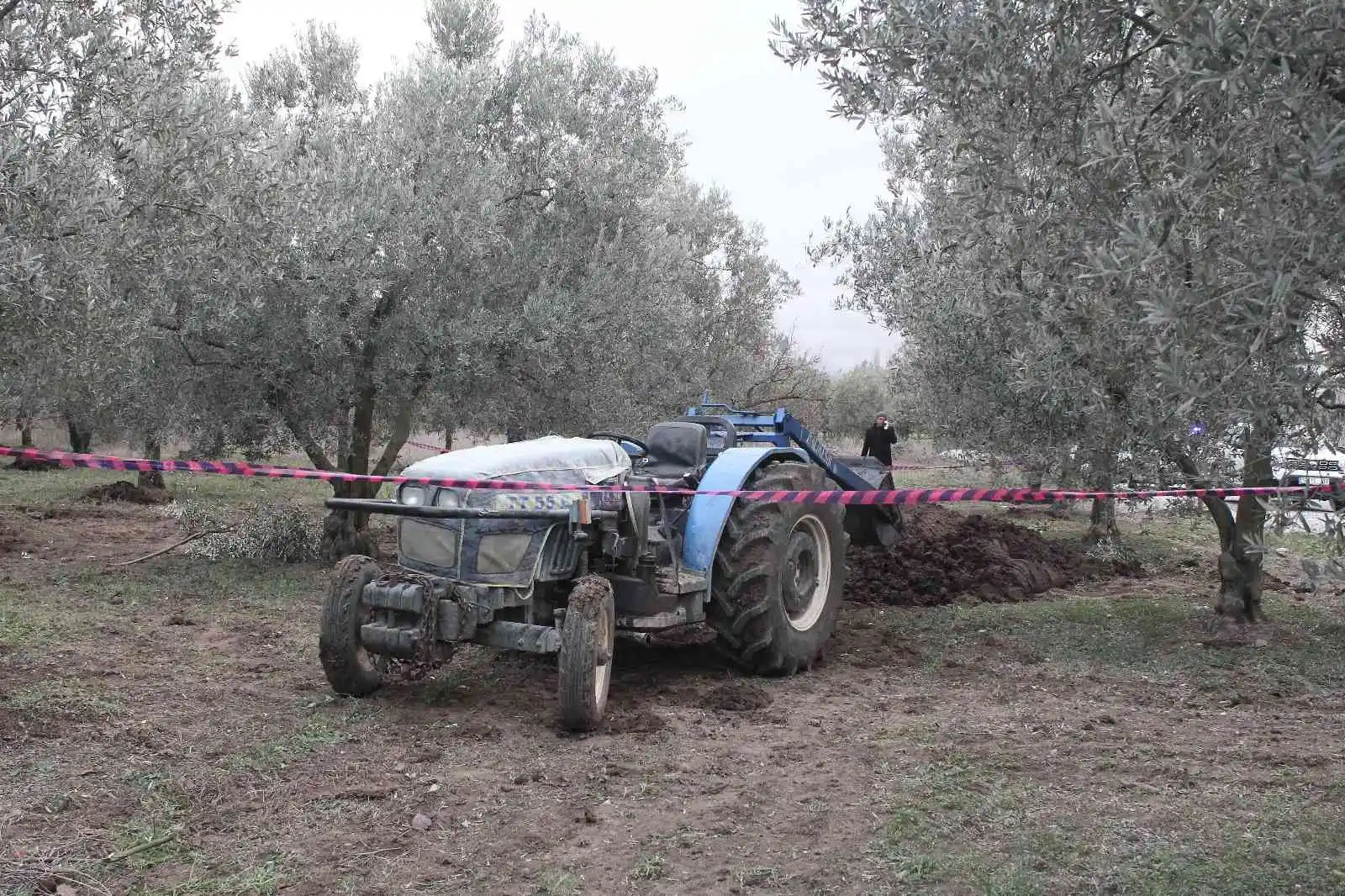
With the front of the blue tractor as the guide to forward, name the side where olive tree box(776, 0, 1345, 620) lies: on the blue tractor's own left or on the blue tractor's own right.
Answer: on the blue tractor's own left

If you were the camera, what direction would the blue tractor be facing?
facing the viewer and to the left of the viewer

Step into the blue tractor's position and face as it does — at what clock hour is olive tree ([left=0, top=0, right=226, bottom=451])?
The olive tree is roughly at 2 o'clock from the blue tractor.

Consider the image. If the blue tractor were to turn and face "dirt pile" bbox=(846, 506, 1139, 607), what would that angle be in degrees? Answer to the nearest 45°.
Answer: approximately 180°

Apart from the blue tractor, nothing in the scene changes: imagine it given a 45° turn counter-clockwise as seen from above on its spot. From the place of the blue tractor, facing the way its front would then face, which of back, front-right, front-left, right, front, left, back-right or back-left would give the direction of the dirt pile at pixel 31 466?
back-right

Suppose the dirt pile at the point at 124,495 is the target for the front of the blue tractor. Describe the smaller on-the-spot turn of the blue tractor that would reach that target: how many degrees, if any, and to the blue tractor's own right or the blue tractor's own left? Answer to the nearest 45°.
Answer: approximately 90° to the blue tractor's own right

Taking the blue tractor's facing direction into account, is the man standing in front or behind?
behind
